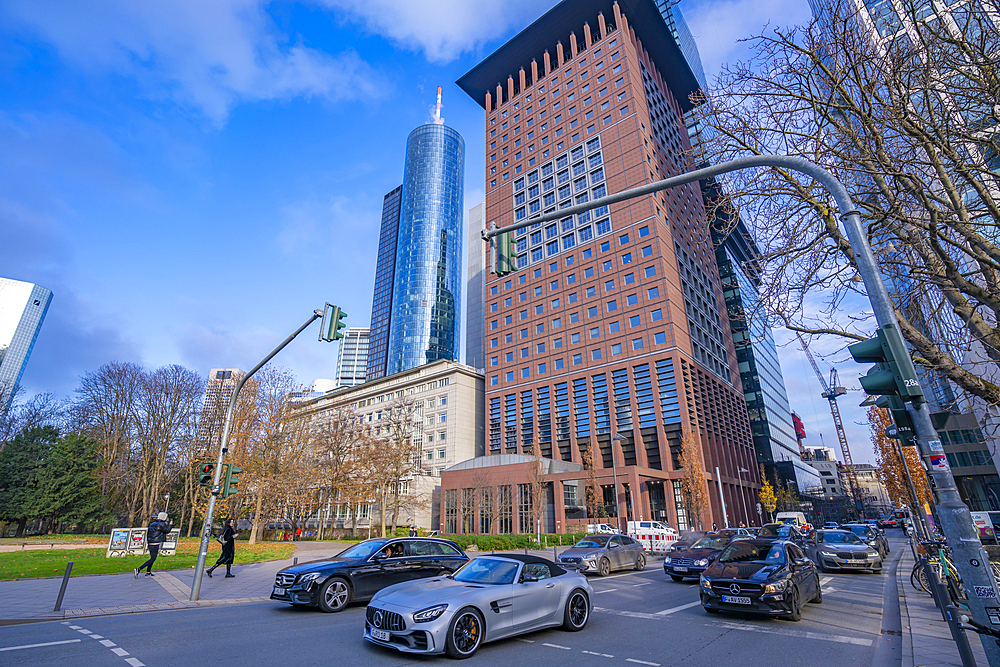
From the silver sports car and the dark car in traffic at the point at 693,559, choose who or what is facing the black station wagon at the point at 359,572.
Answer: the dark car in traffic

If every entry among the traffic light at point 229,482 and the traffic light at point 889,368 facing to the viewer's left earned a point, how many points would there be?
1

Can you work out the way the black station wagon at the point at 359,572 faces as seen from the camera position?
facing the viewer and to the left of the viewer

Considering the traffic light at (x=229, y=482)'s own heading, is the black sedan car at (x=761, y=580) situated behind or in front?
in front

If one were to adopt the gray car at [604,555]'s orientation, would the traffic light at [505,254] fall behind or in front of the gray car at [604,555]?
in front

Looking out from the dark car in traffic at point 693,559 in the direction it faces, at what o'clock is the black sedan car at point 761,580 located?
The black sedan car is roughly at 10 o'clock from the dark car in traffic.

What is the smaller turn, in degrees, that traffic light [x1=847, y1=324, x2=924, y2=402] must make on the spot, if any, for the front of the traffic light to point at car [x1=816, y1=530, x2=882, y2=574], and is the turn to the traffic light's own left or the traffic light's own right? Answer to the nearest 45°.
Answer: approximately 90° to the traffic light's own right

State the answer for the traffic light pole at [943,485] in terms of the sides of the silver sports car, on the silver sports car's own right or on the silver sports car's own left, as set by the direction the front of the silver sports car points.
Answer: on the silver sports car's own left

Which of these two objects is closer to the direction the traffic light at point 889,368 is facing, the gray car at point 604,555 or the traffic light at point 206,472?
the traffic light

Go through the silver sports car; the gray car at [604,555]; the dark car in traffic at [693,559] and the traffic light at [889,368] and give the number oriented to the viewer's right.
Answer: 0

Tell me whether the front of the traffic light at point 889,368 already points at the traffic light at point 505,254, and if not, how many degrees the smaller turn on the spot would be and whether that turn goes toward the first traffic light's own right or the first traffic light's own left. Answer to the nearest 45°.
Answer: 0° — it already faces it

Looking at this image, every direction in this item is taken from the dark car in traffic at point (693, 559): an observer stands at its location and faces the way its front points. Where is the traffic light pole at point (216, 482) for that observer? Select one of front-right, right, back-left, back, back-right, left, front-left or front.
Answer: front

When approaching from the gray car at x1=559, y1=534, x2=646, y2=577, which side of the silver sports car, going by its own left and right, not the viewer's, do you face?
back
